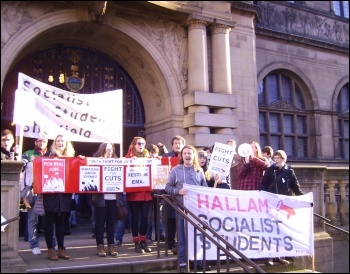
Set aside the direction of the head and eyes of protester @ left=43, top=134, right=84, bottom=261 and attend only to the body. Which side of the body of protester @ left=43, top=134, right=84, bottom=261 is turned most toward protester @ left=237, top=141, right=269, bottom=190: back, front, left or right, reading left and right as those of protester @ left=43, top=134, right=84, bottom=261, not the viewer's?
left

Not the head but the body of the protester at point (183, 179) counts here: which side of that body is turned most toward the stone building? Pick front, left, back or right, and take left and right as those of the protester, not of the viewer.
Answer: back

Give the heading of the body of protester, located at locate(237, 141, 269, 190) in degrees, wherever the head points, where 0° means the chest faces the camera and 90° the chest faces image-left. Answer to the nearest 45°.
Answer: approximately 45°

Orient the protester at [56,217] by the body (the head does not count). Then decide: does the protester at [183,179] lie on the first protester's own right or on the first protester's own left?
on the first protester's own left

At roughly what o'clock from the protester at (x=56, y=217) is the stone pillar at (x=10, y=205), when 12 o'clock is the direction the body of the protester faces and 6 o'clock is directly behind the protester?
The stone pillar is roughly at 2 o'clock from the protester.

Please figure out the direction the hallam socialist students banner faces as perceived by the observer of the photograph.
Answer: facing the viewer

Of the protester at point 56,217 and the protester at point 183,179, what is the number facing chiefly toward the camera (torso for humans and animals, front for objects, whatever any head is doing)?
2

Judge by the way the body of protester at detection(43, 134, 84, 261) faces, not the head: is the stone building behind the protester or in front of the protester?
behind

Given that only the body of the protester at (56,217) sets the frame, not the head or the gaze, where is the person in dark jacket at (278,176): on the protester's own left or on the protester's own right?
on the protester's own left

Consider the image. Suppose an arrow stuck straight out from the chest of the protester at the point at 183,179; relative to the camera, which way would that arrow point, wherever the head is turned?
toward the camera

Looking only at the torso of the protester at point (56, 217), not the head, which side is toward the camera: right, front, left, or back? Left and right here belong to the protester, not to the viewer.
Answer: front

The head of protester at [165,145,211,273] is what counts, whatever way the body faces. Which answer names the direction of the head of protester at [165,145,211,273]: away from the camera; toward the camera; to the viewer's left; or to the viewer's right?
toward the camera

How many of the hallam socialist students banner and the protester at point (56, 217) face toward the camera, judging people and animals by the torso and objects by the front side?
2

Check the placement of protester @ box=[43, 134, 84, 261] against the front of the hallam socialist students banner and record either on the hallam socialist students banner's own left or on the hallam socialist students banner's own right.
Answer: on the hallam socialist students banner's own right

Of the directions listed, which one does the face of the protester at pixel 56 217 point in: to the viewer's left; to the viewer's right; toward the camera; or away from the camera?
toward the camera
